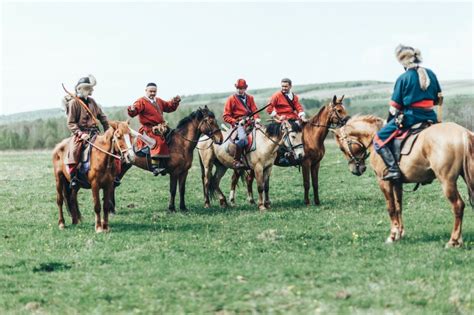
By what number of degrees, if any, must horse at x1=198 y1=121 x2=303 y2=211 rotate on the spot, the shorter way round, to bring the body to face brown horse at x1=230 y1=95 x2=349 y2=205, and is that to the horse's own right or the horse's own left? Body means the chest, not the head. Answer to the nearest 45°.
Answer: approximately 45° to the horse's own left

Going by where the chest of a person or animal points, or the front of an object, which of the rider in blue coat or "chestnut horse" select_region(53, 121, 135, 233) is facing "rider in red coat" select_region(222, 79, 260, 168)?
the rider in blue coat

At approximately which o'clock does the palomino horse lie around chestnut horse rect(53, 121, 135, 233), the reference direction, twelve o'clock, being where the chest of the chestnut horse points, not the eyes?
The palomino horse is roughly at 12 o'clock from the chestnut horse.

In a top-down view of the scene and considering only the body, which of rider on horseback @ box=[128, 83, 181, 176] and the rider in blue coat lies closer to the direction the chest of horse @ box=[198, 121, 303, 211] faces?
the rider in blue coat

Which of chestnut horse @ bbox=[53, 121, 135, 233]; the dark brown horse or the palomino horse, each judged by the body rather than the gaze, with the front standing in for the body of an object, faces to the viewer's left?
the palomino horse

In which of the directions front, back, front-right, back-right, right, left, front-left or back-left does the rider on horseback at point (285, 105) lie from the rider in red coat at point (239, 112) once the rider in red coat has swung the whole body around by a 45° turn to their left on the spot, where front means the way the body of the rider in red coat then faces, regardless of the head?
front

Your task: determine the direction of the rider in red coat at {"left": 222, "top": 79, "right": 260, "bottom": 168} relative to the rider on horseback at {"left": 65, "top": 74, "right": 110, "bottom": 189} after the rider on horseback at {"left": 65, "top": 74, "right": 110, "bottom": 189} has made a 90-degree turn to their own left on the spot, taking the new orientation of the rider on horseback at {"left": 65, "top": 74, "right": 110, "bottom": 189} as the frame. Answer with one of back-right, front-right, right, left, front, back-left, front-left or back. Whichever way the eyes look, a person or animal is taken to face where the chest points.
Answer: front

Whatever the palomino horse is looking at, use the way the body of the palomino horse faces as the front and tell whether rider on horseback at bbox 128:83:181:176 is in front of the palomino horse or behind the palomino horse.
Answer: in front

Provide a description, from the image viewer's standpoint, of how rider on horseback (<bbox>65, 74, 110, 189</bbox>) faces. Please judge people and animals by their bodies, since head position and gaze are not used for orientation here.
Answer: facing the viewer and to the right of the viewer

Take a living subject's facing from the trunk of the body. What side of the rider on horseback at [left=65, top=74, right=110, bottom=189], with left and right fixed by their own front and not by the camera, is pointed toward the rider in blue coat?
front

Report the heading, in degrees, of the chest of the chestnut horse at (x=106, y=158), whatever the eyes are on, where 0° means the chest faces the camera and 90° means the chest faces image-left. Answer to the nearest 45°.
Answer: approximately 315°

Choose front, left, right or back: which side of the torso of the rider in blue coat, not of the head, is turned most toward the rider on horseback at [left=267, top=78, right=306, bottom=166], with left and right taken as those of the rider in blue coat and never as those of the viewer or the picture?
front

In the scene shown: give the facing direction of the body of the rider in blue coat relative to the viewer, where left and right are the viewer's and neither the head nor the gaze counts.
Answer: facing away from the viewer and to the left of the viewer

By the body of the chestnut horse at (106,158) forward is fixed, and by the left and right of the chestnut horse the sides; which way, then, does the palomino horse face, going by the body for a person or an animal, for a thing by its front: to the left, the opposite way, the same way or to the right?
the opposite way

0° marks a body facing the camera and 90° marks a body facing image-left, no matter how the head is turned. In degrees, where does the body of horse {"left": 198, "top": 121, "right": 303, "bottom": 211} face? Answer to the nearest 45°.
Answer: approximately 315°
